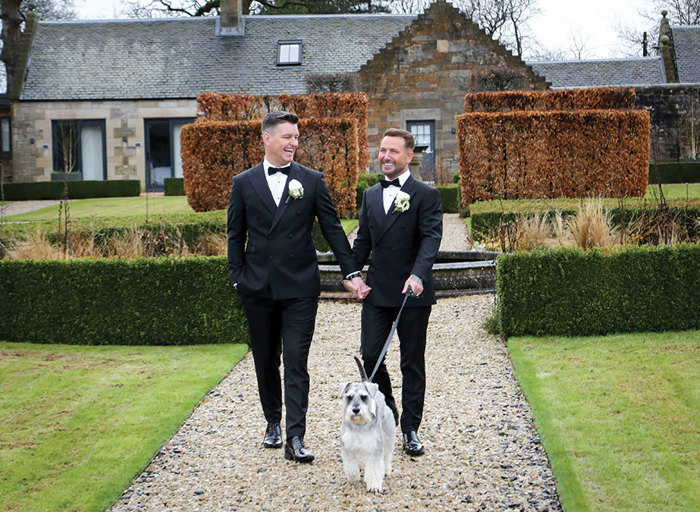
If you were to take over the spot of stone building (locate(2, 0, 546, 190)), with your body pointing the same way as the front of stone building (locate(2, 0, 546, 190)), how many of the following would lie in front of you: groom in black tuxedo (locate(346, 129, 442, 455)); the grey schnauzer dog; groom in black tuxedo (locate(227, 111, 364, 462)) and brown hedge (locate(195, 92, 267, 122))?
4

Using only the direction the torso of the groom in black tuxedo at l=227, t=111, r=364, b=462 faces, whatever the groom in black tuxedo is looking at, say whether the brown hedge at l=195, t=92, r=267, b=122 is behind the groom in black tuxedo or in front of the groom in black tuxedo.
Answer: behind

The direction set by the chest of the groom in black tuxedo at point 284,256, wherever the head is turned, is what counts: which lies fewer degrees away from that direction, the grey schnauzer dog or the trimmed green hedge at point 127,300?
the grey schnauzer dog

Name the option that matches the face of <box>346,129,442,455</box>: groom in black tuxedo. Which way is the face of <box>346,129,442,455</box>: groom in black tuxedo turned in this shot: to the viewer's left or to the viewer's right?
to the viewer's left

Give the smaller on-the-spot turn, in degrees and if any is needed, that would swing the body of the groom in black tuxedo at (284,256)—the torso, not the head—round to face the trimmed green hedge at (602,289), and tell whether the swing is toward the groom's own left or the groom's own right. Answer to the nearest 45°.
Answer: approximately 135° to the groom's own left

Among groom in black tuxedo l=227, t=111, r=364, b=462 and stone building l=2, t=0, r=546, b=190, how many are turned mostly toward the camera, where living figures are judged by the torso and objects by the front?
2

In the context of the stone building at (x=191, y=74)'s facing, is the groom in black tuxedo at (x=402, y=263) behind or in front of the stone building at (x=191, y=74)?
in front

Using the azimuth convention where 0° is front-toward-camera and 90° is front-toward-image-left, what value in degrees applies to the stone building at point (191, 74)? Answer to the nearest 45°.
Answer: approximately 0°

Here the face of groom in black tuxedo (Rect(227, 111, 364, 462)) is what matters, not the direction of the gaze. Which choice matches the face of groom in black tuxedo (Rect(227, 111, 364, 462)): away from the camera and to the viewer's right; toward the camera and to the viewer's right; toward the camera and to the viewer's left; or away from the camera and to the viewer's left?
toward the camera and to the viewer's right

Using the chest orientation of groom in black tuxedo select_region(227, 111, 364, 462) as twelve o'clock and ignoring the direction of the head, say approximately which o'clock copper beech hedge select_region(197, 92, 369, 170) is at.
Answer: The copper beech hedge is roughly at 6 o'clock from the groom in black tuxedo.

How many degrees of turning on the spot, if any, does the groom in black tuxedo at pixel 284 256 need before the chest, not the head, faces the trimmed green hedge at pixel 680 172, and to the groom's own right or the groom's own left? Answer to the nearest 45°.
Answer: approximately 135° to the groom's own left
